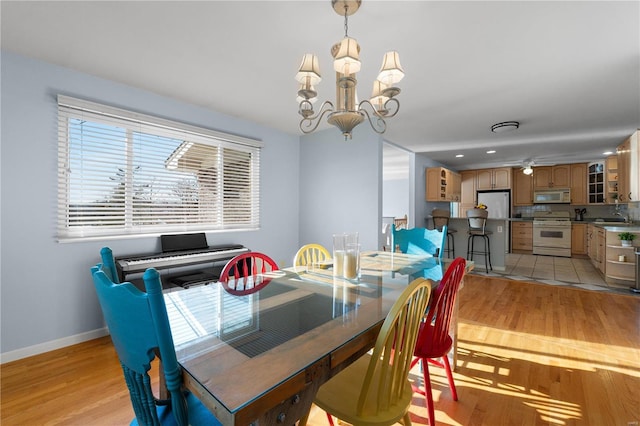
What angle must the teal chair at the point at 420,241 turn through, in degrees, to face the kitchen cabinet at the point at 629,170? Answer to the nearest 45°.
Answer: approximately 180°

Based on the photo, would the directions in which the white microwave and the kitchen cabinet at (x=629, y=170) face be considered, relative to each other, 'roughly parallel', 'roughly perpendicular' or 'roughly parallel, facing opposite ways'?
roughly perpendicular

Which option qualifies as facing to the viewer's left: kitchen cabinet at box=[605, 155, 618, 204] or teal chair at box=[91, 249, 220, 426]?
the kitchen cabinet

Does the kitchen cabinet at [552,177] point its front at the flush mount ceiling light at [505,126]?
yes

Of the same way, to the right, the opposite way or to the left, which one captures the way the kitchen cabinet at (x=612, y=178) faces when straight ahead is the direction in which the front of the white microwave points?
to the right

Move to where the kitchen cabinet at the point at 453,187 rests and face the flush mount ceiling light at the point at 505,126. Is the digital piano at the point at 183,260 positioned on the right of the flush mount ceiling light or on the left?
right

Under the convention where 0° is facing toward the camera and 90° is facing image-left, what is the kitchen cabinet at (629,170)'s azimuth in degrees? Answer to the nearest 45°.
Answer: approximately 90°

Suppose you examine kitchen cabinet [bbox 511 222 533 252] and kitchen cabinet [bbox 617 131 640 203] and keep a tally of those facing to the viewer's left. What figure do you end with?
1
